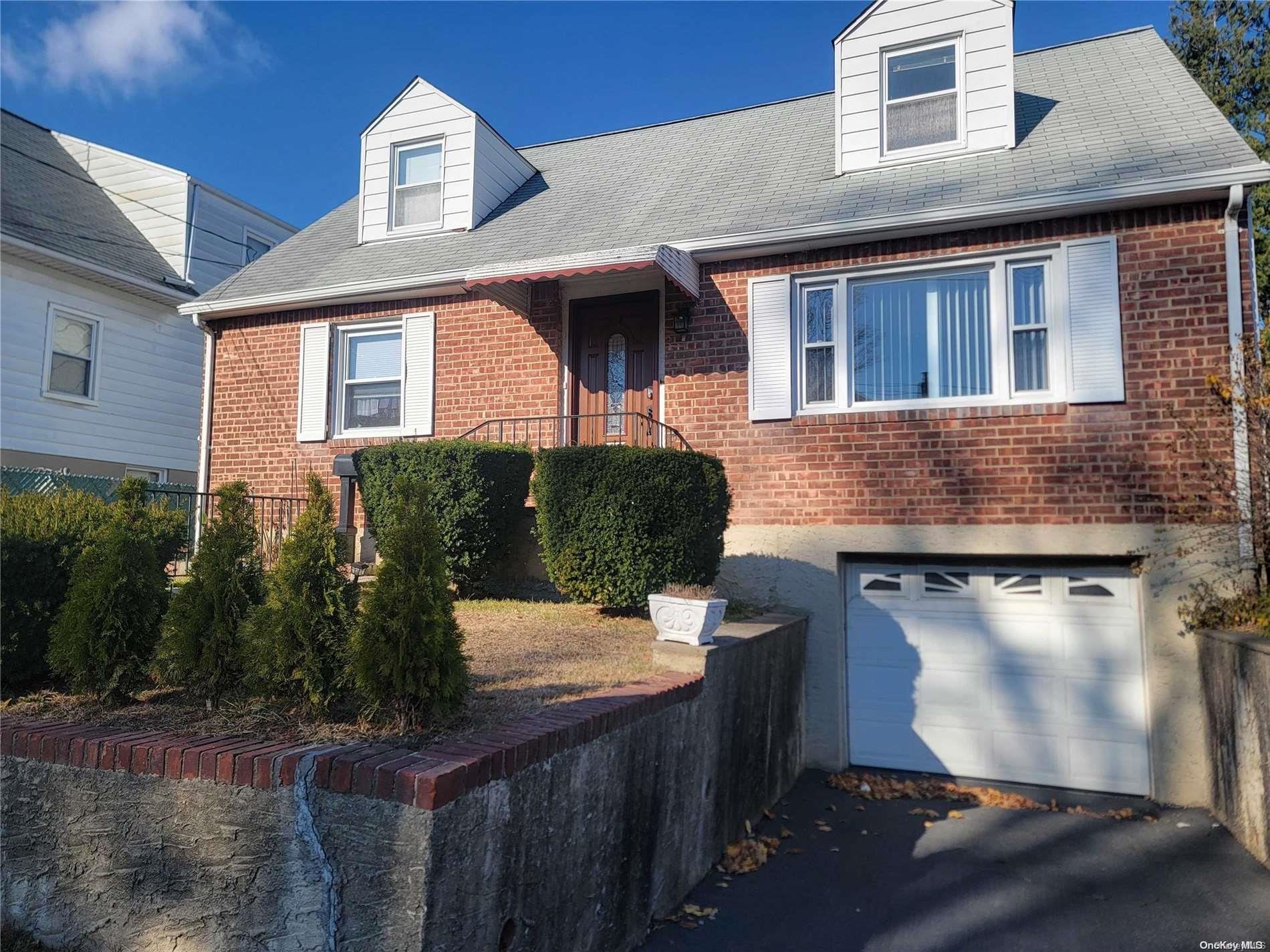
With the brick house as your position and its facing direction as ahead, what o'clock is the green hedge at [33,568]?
The green hedge is roughly at 2 o'clock from the brick house.

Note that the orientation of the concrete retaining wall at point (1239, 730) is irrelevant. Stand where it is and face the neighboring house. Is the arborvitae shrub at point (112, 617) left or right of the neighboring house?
left

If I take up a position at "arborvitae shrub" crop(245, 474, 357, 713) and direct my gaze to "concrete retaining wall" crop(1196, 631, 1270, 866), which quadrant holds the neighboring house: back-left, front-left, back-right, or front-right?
back-left

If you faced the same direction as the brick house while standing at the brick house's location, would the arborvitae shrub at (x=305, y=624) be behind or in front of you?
in front

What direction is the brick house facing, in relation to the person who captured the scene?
facing the viewer

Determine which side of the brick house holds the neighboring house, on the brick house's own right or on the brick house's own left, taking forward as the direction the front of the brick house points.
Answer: on the brick house's own right

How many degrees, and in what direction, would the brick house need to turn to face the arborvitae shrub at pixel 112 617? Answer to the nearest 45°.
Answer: approximately 45° to its right

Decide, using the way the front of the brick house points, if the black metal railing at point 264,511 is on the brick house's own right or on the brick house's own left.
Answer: on the brick house's own right

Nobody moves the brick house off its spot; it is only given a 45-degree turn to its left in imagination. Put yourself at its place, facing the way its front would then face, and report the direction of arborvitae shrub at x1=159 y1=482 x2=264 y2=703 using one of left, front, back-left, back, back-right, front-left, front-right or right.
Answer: right

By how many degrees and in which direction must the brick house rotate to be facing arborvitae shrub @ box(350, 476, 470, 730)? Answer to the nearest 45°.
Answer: approximately 45° to its right

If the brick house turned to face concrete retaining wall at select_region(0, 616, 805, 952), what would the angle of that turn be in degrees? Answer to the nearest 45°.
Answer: approximately 45° to its right

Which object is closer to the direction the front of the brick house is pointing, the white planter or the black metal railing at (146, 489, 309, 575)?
the white planter

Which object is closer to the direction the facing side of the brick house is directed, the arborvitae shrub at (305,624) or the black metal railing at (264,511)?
the arborvitae shrub
